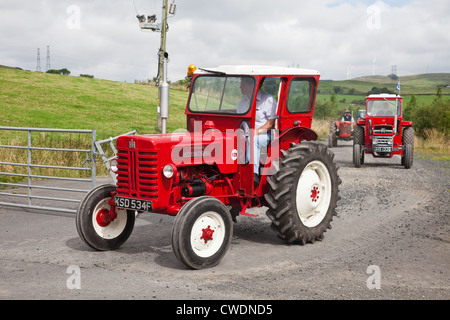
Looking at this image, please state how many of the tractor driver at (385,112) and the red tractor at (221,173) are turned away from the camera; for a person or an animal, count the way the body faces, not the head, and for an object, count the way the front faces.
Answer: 0

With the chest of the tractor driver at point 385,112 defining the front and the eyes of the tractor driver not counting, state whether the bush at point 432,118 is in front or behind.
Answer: behind

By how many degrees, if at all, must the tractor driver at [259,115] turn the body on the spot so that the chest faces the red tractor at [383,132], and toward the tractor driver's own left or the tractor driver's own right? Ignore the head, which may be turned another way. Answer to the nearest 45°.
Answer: approximately 135° to the tractor driver's own right

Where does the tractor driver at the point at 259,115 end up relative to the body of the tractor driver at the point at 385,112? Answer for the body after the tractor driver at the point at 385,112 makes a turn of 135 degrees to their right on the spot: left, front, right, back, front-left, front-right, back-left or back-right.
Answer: back-left

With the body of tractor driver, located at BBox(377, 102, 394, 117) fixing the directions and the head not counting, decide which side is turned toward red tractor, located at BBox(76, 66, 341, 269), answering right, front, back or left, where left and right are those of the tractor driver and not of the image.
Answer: front

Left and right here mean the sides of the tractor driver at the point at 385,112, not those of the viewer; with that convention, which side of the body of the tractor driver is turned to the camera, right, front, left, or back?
front

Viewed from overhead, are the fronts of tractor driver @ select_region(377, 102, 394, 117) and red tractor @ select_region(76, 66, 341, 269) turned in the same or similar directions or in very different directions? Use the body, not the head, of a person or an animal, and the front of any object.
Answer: same or similar directions

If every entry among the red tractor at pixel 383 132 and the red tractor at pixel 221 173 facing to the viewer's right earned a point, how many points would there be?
0

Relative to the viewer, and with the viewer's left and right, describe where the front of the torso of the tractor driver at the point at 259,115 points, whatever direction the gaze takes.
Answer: facing the viewer and to the left of the viewer

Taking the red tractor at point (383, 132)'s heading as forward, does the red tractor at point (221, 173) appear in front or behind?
in front

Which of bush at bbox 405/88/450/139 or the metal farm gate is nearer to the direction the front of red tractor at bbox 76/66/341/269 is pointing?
the metal farm gate

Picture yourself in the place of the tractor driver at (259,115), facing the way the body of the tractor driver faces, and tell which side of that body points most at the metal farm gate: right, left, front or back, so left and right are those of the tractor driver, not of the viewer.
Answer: right

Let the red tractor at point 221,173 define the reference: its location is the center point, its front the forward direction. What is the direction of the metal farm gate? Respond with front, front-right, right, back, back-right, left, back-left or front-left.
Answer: right

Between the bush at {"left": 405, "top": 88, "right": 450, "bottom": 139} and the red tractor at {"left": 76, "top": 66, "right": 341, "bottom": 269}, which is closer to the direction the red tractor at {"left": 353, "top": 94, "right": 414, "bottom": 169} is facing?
the red tractor

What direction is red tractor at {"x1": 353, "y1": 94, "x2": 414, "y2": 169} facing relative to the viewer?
toward the camera
